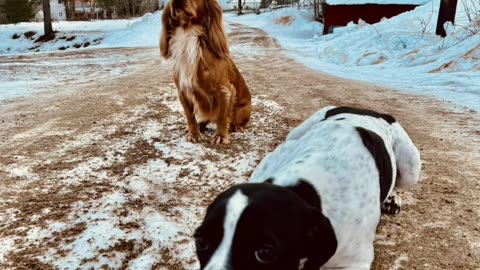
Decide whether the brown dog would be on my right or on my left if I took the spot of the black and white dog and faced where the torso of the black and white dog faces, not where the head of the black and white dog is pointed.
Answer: on my right

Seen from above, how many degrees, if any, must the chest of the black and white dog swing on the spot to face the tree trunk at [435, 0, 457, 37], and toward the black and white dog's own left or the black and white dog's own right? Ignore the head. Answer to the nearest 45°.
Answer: approximately 135° to the black and white dog's own right

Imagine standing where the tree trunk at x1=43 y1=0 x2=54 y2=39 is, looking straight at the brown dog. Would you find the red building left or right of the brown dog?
left

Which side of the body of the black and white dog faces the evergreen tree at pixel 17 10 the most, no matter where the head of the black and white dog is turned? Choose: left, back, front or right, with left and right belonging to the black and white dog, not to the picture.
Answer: right

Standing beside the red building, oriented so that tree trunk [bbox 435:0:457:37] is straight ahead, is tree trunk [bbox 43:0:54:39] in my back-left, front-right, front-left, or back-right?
back-right

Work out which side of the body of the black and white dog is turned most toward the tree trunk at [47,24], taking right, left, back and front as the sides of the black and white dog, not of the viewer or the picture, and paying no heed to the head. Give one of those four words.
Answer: right

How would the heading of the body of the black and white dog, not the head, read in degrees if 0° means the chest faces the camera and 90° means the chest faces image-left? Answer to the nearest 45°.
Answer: approximately 45°

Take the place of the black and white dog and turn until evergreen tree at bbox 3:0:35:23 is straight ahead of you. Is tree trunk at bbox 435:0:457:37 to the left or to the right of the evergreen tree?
right
